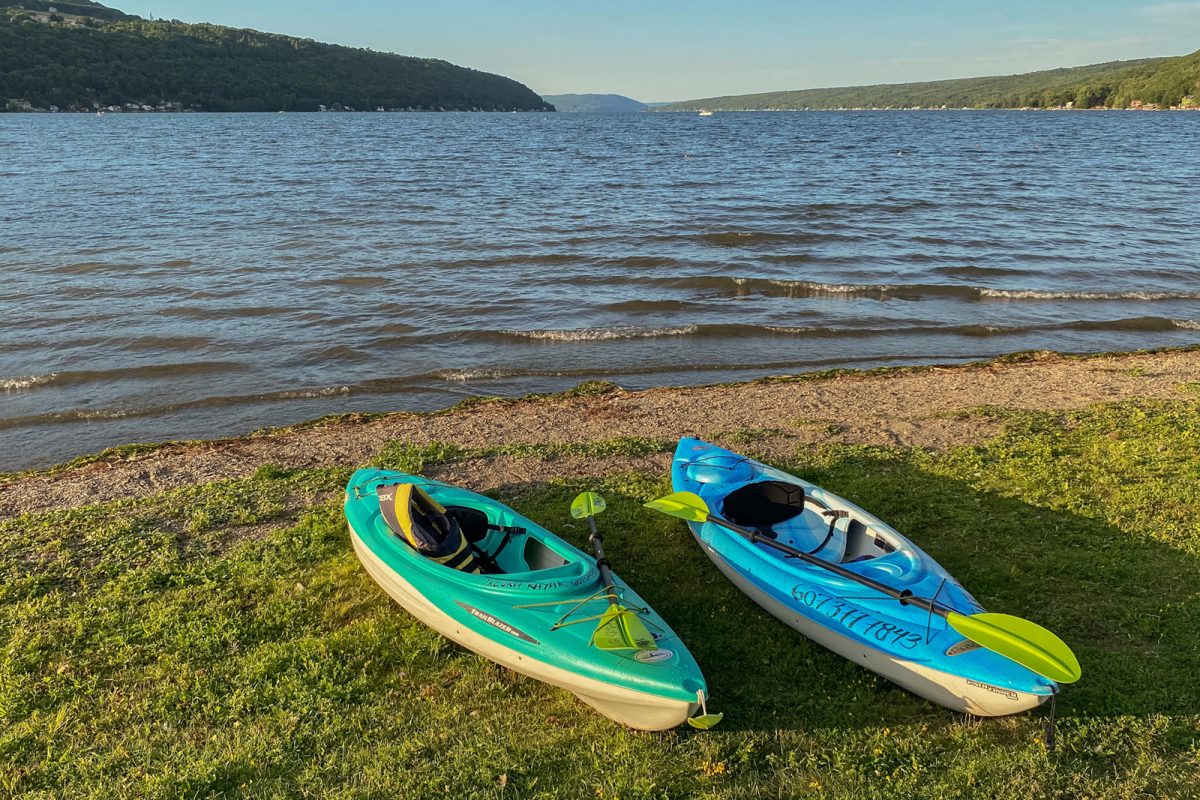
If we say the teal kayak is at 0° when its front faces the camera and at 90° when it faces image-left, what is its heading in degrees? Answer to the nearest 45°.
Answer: approximately 315°

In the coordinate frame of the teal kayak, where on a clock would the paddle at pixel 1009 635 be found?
The paddle is roughly at 11 o'clock from the teal kayak.

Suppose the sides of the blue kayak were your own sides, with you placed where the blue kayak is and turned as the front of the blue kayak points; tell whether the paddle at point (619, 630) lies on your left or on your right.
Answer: on your right

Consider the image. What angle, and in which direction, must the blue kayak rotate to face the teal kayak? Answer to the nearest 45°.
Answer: approximately 90° to its right

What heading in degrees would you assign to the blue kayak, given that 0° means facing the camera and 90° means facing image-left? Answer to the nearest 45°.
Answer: approximately 315°
